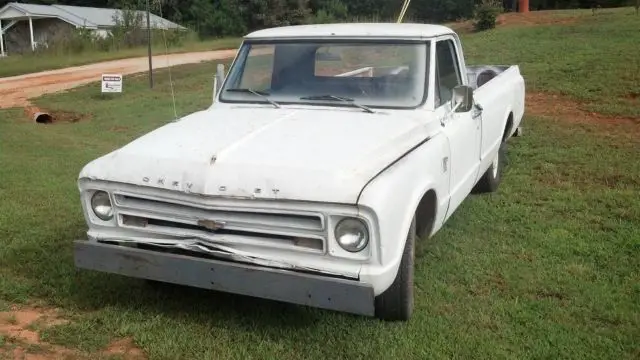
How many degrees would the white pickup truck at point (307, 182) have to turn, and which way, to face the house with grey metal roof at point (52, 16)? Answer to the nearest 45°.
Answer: approximately 135° to its right

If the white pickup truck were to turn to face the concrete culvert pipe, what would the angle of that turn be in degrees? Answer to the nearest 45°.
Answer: approximately 90° to its right

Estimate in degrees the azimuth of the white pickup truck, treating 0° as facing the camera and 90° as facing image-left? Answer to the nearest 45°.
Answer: approximately 45°

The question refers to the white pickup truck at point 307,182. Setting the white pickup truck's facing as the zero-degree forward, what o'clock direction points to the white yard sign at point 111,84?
The white yard sign is roughly at 4 o'clock from the white pickup truck.

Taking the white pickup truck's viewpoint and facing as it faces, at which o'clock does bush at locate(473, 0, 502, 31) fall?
The bush is roughly at 5 o'clock from the white pickup truck.
